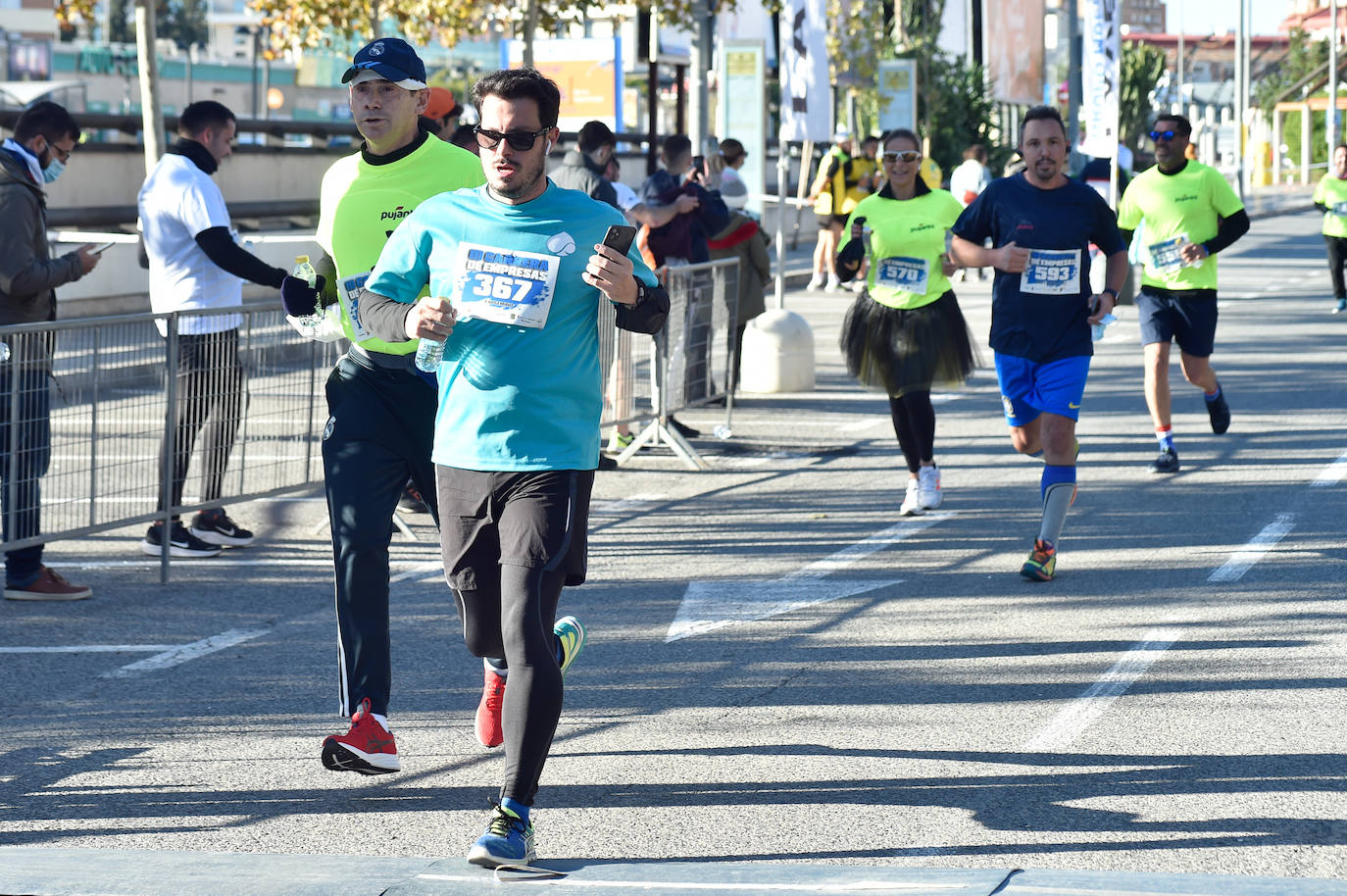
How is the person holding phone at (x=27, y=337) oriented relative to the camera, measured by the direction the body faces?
to the viewer's right

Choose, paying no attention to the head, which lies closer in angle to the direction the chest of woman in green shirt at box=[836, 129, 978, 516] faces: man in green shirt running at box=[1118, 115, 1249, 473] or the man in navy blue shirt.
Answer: the man in navy blue shirt

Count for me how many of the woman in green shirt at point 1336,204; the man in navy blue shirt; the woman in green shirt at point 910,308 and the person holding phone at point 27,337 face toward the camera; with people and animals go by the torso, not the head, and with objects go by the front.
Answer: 3

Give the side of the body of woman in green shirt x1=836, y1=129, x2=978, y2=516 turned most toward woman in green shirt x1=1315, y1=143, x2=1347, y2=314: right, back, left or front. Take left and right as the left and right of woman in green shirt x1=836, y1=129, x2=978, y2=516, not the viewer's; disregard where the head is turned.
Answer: back

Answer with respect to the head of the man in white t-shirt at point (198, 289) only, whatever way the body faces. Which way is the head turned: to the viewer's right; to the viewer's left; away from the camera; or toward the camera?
to the viewer's right

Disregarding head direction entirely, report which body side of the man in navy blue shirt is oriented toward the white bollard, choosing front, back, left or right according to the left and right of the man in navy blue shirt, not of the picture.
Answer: back

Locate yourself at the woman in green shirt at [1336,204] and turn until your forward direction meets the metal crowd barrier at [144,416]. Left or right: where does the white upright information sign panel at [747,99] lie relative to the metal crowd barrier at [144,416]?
right
